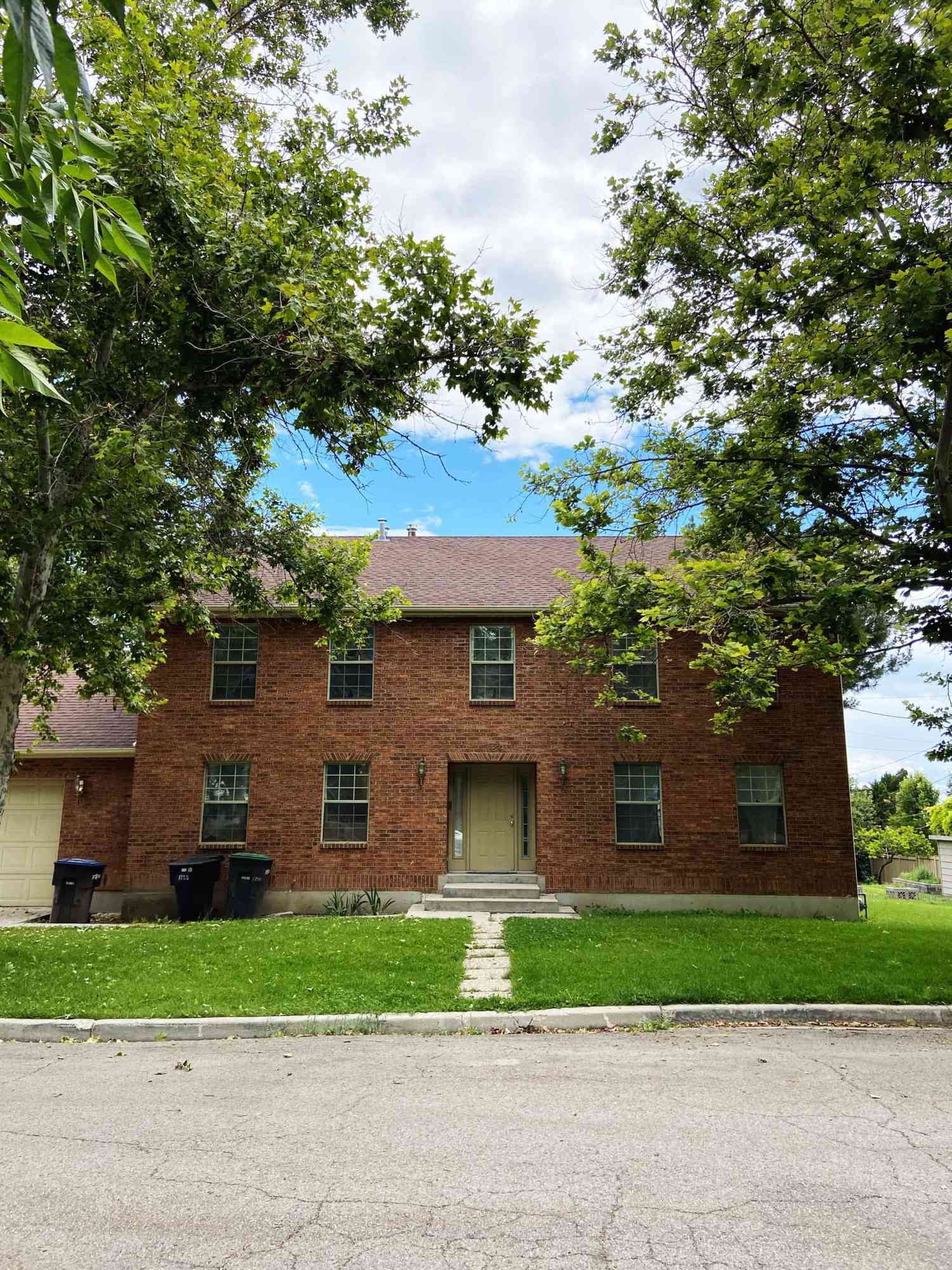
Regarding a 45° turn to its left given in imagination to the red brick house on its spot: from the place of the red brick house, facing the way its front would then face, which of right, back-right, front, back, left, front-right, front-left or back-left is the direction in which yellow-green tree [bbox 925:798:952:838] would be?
left

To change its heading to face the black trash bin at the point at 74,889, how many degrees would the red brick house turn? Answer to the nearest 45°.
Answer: approximately 90° to its right

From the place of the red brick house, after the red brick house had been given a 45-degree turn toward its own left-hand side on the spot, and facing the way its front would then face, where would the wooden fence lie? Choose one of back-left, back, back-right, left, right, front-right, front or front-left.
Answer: left

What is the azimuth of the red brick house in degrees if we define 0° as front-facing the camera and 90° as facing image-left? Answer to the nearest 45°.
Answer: approximately 0°
